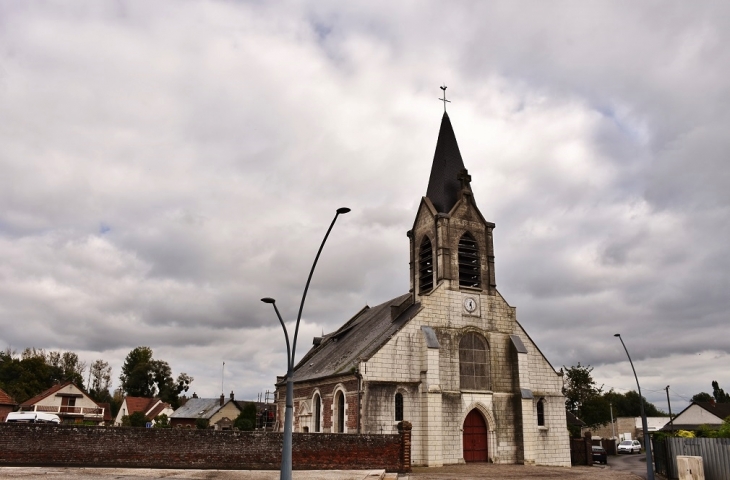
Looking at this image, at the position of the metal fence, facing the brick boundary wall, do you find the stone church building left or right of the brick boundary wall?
right

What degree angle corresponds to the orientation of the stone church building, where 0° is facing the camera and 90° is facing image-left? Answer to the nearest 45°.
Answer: approximately 315°

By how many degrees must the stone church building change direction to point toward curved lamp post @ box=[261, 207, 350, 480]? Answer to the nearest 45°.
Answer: approximately 45° to its right

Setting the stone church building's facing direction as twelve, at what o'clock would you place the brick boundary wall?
The brick boundary wall is roughly at 3 o'clock from the stone church building.
